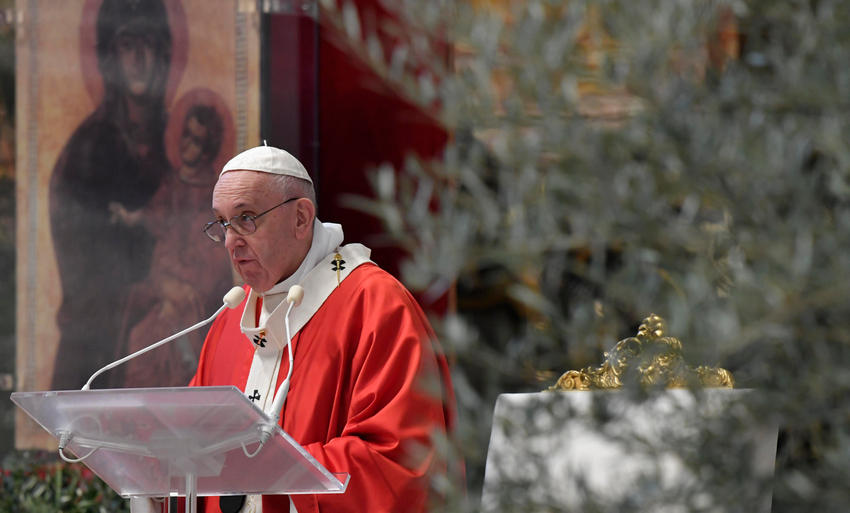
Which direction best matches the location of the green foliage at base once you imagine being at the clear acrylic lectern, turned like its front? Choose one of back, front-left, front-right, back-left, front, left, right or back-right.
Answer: back-right

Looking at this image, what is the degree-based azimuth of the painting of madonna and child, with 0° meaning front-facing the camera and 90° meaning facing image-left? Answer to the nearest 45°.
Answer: approximately 0°

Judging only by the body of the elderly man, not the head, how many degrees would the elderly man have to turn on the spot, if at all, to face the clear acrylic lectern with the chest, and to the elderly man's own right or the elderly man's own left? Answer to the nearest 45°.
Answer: approximately 45° to the elderly man's own left

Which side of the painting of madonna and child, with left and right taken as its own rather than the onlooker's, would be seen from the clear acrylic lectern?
front

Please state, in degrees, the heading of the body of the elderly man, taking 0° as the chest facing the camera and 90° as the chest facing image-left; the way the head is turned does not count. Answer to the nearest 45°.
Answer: approximately 45°
